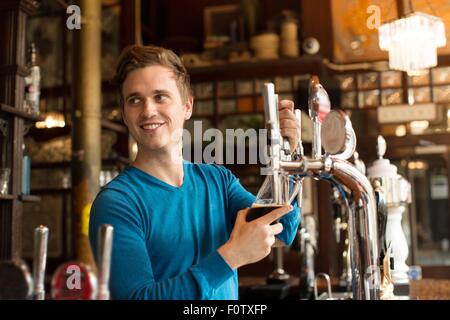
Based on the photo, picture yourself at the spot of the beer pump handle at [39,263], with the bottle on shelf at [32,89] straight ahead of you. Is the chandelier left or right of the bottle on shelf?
right

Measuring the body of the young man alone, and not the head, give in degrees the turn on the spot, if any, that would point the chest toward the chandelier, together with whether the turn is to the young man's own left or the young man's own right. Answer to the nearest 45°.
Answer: approximately 90° to the young man's own left

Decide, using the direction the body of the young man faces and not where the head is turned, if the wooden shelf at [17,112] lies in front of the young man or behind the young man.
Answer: behind

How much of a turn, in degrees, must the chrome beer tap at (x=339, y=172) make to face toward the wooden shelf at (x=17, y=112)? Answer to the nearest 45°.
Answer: approximately 45° to its right

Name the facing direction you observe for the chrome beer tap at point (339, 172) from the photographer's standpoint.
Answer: facing to the left of the viewer

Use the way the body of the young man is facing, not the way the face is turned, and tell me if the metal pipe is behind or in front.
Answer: behind

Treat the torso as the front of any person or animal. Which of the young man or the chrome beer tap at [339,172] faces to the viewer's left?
the chrome beer tap

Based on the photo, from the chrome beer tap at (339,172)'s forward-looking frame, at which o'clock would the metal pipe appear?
The metal pipe is roughly at 2 o'clock from the chrome beer tap.

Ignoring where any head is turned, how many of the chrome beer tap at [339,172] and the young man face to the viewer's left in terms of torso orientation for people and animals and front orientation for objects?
1
